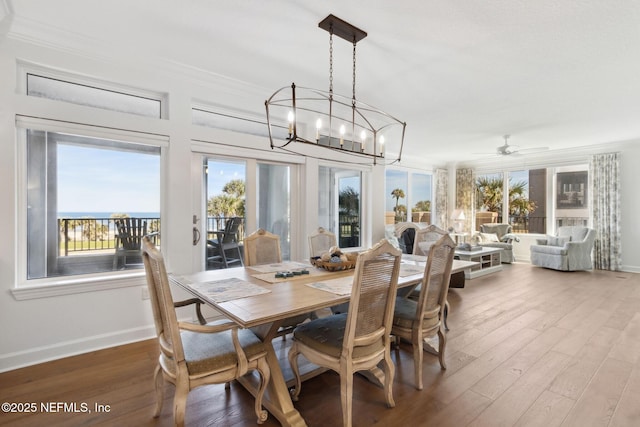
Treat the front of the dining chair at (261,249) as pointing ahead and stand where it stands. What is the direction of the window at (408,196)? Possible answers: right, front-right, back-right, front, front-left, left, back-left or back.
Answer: left

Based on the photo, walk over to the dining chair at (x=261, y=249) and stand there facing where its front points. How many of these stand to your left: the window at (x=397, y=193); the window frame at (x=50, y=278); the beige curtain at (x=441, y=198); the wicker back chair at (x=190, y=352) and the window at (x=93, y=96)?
2

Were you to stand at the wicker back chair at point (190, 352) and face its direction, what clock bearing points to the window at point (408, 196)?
The window is roughly at 12 o'clock from the wicker back chair.

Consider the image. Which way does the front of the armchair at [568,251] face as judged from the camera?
facing the viewer and to the left of the viewer

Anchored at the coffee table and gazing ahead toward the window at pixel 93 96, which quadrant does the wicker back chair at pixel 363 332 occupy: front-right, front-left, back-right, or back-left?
front-left

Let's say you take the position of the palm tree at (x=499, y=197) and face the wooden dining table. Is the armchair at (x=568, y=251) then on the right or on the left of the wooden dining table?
left

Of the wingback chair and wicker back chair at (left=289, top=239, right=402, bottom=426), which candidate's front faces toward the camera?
the wingback chair

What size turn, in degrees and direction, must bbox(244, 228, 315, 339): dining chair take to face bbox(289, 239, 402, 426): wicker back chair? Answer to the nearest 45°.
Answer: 0° — it already faces it

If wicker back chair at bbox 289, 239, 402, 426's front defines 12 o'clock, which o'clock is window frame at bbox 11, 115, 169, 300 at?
The window frame is roughly at 11 o'clock from the wicker back chair.

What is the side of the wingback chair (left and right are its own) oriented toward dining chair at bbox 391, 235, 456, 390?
front

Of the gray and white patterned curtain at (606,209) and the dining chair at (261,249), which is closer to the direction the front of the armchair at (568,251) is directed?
the dining chair

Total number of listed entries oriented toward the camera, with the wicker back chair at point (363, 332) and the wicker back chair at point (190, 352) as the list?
0

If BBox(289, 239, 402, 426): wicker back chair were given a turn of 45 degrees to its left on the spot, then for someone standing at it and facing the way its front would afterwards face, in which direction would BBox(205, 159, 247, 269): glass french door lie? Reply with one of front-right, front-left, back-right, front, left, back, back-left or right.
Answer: front-right

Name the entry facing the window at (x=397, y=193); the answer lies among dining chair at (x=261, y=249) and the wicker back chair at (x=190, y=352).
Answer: the wicker back chair

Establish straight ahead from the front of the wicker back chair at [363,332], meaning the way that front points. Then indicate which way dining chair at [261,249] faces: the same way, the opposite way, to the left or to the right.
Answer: the opposite way

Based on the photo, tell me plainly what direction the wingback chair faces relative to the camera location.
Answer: facing the viewer

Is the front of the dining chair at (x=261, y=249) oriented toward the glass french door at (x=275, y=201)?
no

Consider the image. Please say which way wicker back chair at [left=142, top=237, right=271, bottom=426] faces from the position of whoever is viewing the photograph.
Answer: facing away from the viewer and to the right of the viewer

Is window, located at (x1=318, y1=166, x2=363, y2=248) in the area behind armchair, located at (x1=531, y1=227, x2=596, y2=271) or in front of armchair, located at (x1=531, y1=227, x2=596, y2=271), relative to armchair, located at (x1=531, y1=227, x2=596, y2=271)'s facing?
in front

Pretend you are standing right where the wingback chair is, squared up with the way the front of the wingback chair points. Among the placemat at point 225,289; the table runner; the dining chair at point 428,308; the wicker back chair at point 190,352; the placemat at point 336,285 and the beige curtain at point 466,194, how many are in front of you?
5

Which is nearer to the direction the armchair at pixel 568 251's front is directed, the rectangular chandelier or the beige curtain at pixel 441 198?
the rectangular chandelier

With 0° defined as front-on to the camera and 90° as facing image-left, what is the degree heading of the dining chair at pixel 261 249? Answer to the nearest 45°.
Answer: approximately 315°
